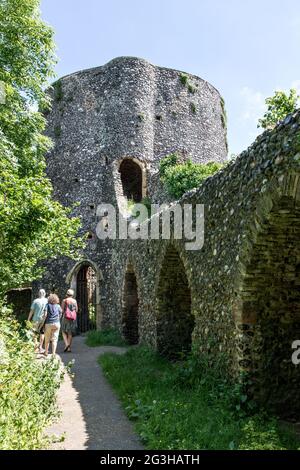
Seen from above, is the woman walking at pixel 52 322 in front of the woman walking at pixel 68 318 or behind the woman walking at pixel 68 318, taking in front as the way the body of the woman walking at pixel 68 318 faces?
behind

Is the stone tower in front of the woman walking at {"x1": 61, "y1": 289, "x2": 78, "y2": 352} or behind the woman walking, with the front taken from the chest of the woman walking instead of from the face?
in front

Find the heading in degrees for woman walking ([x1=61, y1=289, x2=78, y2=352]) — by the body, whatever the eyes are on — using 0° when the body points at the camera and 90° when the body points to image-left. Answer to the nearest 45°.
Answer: approximately 180°

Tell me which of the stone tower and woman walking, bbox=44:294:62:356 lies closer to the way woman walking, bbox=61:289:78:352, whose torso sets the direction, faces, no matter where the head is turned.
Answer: the stone tower
